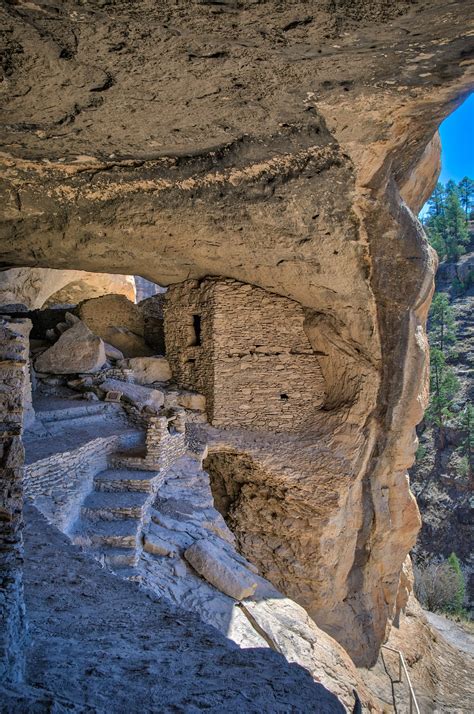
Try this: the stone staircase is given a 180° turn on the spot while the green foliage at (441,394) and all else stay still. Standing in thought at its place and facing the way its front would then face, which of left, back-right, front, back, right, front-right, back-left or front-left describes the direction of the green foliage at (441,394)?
front-right

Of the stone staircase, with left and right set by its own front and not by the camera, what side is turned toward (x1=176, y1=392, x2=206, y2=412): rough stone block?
back

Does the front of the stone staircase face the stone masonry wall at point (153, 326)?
no

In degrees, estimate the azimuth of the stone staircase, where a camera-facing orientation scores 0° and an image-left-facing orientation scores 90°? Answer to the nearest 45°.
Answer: approximately 0°

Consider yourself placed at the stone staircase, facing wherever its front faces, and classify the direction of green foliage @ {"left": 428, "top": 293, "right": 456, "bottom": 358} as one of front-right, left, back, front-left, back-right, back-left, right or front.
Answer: back-left

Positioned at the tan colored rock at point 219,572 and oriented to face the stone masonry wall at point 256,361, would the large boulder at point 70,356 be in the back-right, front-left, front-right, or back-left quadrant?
front-left

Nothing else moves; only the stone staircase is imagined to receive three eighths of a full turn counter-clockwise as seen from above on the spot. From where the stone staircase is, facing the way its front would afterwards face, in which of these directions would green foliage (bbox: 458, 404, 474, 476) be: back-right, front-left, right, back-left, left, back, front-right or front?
front

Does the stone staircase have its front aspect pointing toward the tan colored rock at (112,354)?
no

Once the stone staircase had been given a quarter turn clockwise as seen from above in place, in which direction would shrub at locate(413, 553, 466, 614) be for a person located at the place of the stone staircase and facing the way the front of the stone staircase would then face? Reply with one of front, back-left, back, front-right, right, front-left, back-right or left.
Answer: back-right

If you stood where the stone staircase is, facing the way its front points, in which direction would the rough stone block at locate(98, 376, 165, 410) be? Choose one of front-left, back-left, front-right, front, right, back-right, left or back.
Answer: back

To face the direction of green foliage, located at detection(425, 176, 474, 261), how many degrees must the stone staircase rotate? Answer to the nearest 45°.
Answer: approximately 135° to its left

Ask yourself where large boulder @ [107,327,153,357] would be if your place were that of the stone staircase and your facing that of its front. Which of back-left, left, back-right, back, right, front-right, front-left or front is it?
back

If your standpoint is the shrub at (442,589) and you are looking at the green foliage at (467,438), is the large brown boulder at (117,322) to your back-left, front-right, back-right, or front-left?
back-left

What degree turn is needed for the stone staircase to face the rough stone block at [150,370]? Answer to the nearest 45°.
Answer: approximately 180°
